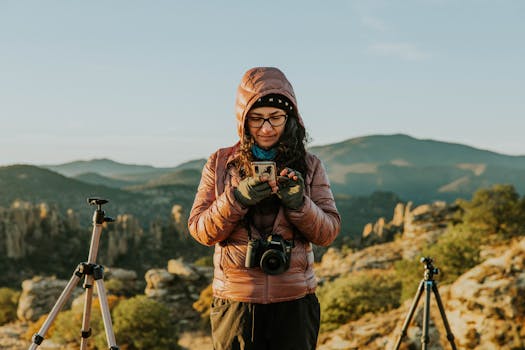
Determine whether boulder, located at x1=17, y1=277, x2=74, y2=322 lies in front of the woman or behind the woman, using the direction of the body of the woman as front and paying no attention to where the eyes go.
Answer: behind

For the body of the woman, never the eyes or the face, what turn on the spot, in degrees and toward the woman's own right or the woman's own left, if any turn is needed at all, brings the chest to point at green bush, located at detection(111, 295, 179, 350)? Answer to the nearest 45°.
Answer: approximately 180°

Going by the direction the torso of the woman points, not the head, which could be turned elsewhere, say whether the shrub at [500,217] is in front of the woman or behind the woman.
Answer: behind

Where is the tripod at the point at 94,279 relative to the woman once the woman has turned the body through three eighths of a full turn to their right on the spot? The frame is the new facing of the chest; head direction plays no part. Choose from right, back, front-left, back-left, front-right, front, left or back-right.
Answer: front

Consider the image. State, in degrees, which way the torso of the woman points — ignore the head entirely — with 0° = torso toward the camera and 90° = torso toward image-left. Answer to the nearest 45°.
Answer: approximately 0°

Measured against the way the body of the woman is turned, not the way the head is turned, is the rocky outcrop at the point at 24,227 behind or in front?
behind

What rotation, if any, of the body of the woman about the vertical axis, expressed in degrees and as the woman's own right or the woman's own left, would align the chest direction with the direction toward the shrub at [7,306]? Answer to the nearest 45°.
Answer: approximately 135° to the woman's own right

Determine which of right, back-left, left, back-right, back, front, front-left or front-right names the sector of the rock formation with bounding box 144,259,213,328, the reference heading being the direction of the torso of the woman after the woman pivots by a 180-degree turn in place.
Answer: front
